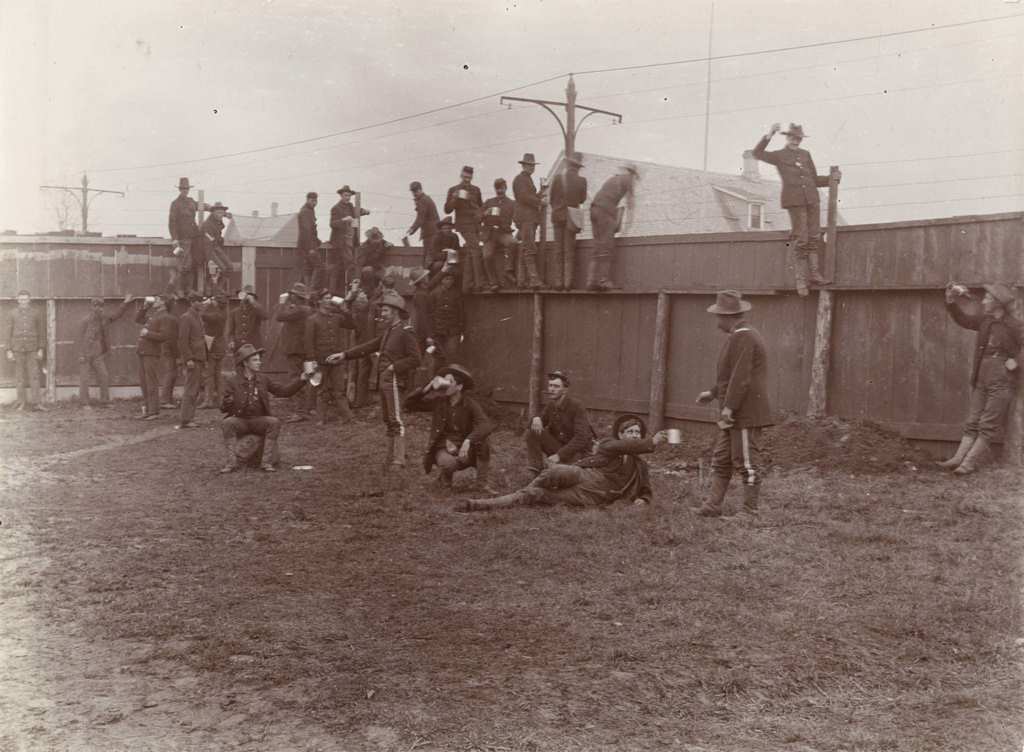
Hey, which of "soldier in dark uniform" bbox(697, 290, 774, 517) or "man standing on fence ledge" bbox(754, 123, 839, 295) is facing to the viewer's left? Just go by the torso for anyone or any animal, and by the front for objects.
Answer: the soldier in dark uniform

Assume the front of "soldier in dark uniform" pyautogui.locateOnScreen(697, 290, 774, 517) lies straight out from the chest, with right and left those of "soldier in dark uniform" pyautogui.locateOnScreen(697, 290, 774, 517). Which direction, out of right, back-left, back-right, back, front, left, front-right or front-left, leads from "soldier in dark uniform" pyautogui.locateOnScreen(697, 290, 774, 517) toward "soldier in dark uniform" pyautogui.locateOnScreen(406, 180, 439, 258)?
front-right

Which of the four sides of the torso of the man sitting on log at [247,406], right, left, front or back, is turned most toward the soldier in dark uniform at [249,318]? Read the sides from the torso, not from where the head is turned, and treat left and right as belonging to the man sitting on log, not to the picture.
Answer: back

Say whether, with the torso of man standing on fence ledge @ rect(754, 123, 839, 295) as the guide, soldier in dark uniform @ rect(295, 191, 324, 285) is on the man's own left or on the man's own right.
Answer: on the man's own right

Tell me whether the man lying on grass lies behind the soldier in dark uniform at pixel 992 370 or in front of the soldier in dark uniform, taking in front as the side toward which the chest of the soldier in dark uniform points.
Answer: in front

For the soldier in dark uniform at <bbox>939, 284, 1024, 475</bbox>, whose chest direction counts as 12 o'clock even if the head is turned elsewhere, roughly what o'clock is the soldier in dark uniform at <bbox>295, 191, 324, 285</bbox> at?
the soldier in dark uniform at <bbox>295, 191, 324, 285</bbox> is roughly at 2 o'clock from the soldier in dark uniform at <bbox>939, 284, 1024, 475</bbox>.

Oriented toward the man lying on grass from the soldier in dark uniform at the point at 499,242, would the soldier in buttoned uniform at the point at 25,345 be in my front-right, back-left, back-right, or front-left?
back-right

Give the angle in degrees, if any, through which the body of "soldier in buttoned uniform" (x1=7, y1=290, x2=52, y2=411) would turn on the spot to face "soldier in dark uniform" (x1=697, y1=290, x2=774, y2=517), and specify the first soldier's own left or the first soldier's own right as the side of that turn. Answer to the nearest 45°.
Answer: approximately 45° to the first soldier's own left

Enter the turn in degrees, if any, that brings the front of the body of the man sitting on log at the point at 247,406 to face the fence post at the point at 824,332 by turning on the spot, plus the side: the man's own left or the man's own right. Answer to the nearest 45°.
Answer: approximately 90° to the man's own left

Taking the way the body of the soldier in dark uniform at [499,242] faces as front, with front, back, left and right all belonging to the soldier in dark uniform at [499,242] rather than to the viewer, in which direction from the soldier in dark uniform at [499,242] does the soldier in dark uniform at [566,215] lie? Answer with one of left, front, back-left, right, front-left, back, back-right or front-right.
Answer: front-left

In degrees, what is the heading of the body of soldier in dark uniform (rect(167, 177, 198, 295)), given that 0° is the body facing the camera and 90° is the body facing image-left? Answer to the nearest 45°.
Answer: approximately 0°

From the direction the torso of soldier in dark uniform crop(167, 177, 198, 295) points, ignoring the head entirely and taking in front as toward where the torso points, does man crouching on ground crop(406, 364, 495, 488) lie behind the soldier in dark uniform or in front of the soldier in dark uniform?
in front
